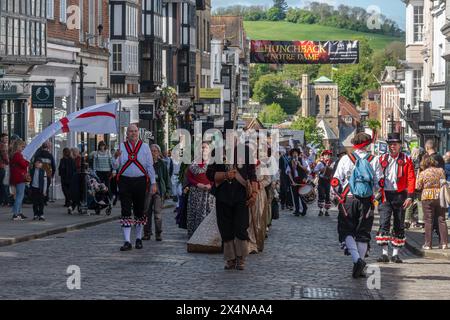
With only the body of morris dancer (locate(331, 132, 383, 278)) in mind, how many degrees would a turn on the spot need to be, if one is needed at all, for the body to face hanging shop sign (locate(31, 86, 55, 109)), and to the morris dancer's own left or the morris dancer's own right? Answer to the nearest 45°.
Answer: approximately 45° to the morris dancer's own left

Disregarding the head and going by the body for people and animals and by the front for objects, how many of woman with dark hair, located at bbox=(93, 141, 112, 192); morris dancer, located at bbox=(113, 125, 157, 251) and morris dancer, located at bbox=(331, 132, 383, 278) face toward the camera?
2

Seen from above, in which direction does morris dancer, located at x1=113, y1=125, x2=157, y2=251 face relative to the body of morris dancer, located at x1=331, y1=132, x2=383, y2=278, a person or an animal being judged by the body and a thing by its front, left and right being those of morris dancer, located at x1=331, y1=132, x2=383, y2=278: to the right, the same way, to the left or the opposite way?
the opposite way

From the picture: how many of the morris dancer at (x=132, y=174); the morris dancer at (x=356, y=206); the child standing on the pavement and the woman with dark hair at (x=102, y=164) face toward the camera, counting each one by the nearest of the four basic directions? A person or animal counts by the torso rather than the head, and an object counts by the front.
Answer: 3

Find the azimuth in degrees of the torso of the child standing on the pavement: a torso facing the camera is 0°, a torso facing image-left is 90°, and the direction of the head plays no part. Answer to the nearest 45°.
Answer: approximately 0°

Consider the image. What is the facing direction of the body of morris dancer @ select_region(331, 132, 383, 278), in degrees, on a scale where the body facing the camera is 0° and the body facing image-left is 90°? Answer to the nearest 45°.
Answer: approximately 180°

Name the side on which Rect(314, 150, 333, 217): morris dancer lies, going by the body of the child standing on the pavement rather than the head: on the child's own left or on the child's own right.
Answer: on the child's own left

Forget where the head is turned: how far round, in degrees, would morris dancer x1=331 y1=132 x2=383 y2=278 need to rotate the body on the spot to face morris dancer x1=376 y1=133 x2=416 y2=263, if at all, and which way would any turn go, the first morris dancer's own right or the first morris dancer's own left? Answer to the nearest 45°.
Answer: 0° — they already face them

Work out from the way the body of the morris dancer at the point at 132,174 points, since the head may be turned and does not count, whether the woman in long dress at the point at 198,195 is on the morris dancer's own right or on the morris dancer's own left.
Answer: on the morris dancer's own left
